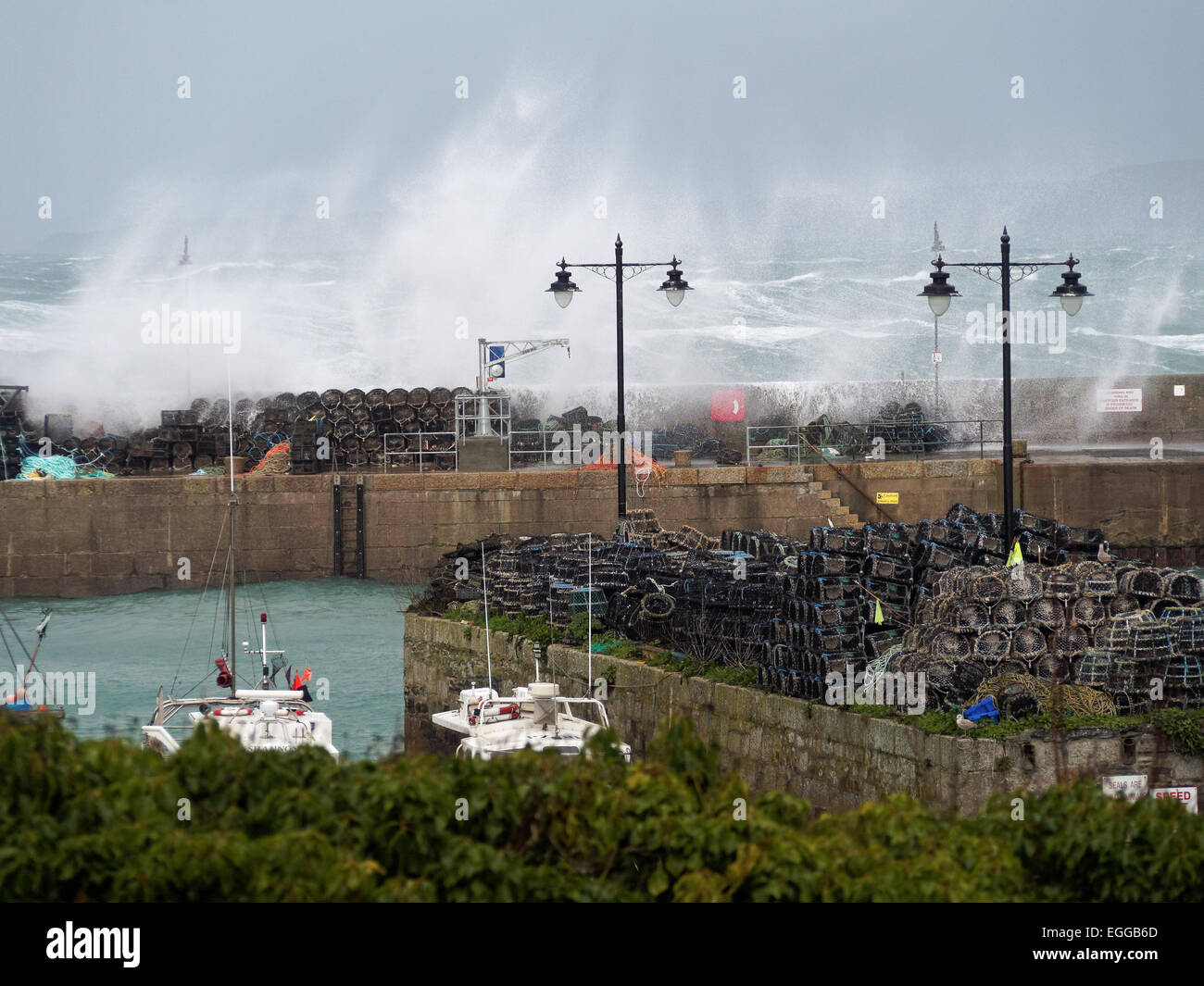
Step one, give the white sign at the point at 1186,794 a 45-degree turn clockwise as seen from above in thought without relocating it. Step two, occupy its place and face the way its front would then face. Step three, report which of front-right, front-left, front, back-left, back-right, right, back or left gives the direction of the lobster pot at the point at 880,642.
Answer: right

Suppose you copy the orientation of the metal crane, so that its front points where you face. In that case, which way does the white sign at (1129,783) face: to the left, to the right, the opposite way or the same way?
to the right

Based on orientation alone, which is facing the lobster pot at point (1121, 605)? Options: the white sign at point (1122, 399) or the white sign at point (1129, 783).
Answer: the white sign at point (1122, 399)

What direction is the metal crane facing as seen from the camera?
to the viewer's right

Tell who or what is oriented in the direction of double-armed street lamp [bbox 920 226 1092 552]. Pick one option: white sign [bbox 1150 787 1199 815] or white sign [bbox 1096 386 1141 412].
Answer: white sign [bbox 1096 386 1141 412]

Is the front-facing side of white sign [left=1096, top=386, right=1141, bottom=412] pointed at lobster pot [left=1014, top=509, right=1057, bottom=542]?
yes

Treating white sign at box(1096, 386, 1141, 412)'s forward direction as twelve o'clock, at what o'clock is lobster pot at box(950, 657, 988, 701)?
The lobster pot is roughly at 12 o'clock from the white sign.

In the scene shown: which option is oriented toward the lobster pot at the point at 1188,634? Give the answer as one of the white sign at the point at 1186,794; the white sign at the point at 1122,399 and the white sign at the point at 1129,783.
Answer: the white sign at the point at 1122,399

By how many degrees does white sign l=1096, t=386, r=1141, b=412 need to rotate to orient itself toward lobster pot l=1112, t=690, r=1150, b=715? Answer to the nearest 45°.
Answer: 0° — it already faces it

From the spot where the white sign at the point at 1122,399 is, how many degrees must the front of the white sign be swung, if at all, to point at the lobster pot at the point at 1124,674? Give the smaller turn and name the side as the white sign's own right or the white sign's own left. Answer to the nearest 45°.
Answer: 0° — it already faces it

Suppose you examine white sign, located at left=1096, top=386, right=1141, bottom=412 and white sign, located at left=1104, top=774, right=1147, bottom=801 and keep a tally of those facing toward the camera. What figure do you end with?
2

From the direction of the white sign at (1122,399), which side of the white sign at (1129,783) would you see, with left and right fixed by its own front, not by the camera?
back
